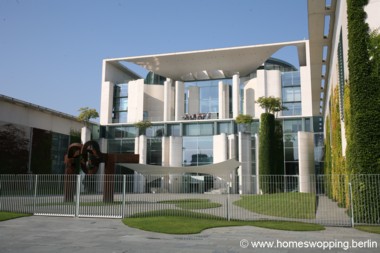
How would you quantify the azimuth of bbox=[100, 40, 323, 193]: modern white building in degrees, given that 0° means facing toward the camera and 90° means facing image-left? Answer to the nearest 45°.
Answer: approximately 0°

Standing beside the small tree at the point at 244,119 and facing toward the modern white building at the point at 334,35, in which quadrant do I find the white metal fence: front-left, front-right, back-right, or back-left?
front-right

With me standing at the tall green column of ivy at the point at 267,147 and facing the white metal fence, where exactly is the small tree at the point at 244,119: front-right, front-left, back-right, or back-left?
back-right

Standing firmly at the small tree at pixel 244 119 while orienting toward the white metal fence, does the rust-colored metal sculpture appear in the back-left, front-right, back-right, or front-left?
front-right

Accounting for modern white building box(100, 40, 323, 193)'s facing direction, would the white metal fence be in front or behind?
in front

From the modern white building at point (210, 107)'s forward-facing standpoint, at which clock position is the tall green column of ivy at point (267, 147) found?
The tall green column of ivy is roughly at 11 o'clock from the modern white building.

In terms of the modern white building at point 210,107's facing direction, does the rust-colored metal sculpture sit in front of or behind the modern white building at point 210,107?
in front

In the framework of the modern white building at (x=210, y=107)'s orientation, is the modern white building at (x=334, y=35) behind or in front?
in front

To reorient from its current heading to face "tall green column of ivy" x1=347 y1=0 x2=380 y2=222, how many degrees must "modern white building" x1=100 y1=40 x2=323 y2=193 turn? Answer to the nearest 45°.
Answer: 0° — it already faces it
